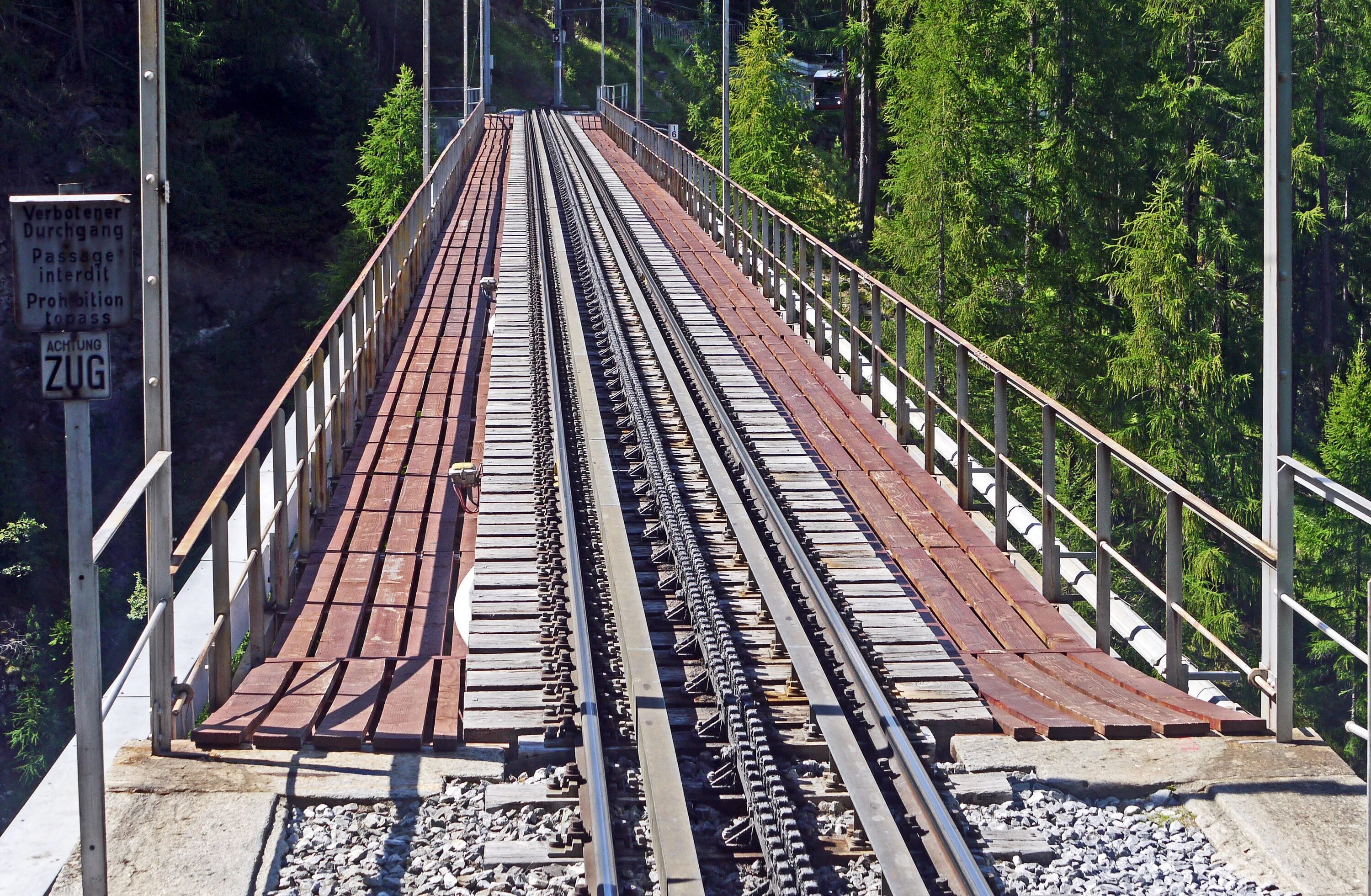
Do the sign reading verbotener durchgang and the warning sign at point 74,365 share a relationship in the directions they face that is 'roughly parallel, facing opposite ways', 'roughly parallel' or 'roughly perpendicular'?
roughly parallel

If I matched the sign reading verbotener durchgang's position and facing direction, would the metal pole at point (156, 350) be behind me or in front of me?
behind

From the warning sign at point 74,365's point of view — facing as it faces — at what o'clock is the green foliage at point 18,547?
The green foliage is roughly at 6 o'clock from the warning sign.

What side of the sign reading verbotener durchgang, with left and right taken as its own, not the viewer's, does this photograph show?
front

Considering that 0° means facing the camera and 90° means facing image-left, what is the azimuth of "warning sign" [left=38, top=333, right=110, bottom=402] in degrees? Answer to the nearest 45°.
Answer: approximately 0°

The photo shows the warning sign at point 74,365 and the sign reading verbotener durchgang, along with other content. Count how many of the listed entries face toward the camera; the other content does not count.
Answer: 2

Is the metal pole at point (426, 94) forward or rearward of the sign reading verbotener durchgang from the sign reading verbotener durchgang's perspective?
rearward
